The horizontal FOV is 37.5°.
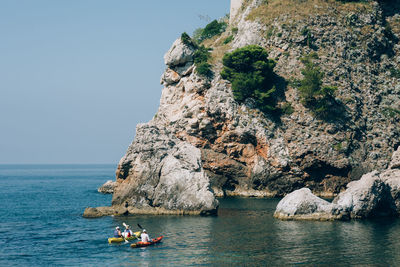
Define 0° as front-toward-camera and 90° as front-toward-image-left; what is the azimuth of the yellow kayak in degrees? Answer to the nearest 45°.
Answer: approximately 270°
